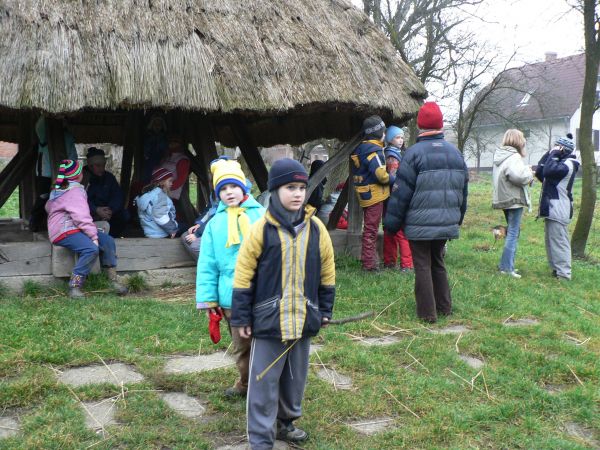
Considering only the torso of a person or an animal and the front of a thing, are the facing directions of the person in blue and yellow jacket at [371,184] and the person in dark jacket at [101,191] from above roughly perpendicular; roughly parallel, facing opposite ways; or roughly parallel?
roughly perpendicular

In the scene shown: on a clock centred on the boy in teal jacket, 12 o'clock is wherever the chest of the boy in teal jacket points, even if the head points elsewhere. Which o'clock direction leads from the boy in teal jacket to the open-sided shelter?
The open-sided shelter is roughly at 6 o'clock from the boy in teal jacket.

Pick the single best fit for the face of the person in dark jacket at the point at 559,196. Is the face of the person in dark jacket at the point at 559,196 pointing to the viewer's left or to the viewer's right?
to the viewer's left

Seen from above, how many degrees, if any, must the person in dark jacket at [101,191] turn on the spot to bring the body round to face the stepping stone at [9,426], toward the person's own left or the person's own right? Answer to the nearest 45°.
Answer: approximately 45° to the person's own right

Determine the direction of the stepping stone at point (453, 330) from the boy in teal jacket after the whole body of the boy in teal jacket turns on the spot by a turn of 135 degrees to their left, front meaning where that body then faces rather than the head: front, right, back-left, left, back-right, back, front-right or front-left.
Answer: front

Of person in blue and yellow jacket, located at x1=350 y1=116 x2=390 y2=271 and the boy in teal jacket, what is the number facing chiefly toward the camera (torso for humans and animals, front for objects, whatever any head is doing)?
1

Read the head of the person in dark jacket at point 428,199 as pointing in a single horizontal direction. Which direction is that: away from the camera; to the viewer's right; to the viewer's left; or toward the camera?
away from the camera

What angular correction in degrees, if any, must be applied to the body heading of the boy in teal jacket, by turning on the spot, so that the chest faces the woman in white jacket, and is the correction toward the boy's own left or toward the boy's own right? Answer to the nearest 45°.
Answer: approximately 135° to the boy's own left

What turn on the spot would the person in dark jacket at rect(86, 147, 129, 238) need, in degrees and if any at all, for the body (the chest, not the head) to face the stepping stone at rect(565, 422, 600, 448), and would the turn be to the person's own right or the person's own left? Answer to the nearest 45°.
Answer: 0° — they already face it

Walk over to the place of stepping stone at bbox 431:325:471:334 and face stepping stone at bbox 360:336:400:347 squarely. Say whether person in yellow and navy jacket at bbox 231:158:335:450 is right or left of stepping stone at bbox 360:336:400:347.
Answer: left
